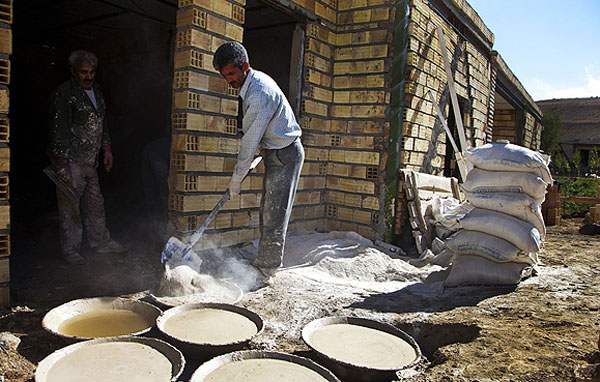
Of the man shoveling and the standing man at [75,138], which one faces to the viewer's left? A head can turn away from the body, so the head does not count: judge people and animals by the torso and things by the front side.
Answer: the man shoveling

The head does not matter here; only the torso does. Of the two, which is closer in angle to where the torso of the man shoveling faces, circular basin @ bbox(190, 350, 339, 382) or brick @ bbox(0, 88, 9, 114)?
the brick

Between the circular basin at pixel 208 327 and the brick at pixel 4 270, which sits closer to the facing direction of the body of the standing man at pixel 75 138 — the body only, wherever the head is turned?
the circular basin

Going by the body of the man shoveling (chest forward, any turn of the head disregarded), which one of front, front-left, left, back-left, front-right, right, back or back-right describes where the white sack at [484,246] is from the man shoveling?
back

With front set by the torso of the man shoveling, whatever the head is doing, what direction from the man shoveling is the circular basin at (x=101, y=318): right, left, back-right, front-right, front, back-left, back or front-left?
front-left

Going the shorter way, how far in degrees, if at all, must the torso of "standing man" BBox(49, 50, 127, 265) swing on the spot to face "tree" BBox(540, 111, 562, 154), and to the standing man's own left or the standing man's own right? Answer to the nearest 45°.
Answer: approximately 90° to the standing man's own left

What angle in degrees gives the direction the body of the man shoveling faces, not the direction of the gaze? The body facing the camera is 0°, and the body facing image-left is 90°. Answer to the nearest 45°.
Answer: approximately 90°

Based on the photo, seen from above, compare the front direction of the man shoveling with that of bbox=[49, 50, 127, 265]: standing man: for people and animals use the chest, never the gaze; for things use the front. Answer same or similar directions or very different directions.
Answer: very different directions

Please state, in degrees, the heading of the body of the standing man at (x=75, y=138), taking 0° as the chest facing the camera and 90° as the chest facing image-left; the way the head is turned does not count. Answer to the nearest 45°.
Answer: approximately 315°

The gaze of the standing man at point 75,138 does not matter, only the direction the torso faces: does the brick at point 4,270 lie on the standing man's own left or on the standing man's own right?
on the standing man's own right

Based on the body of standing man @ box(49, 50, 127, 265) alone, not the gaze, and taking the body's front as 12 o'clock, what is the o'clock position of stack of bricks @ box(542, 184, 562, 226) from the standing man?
The stack of bricks is roughly at 10 o'clock from the standing man.

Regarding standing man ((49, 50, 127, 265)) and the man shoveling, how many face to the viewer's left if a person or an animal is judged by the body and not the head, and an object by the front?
1

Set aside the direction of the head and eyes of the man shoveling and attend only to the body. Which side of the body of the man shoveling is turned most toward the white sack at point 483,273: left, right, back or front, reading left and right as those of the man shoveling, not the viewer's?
back
